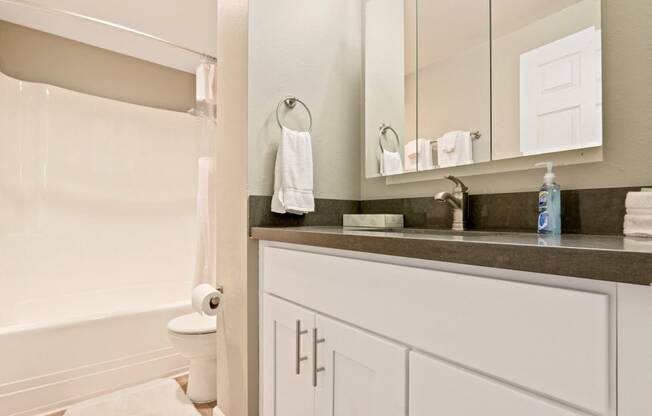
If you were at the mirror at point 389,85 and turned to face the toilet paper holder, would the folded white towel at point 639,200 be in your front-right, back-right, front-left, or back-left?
back-left

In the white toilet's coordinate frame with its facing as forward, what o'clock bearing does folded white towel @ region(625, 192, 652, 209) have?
The folded white towel is roughly at 8 o'clock from the white toilet.

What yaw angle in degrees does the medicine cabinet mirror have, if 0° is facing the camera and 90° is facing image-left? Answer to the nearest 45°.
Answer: approximately 45°

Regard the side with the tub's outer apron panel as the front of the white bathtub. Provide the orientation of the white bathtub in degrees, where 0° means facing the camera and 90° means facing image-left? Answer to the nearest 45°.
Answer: approximately 315°

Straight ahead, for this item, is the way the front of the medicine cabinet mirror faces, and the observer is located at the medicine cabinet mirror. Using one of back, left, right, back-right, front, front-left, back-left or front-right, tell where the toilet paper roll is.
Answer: front-right

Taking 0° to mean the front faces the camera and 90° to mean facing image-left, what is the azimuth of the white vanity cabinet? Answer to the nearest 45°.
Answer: approximately 45°

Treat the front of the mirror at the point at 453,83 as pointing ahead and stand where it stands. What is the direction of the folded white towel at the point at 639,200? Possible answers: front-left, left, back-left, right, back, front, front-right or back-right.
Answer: left
